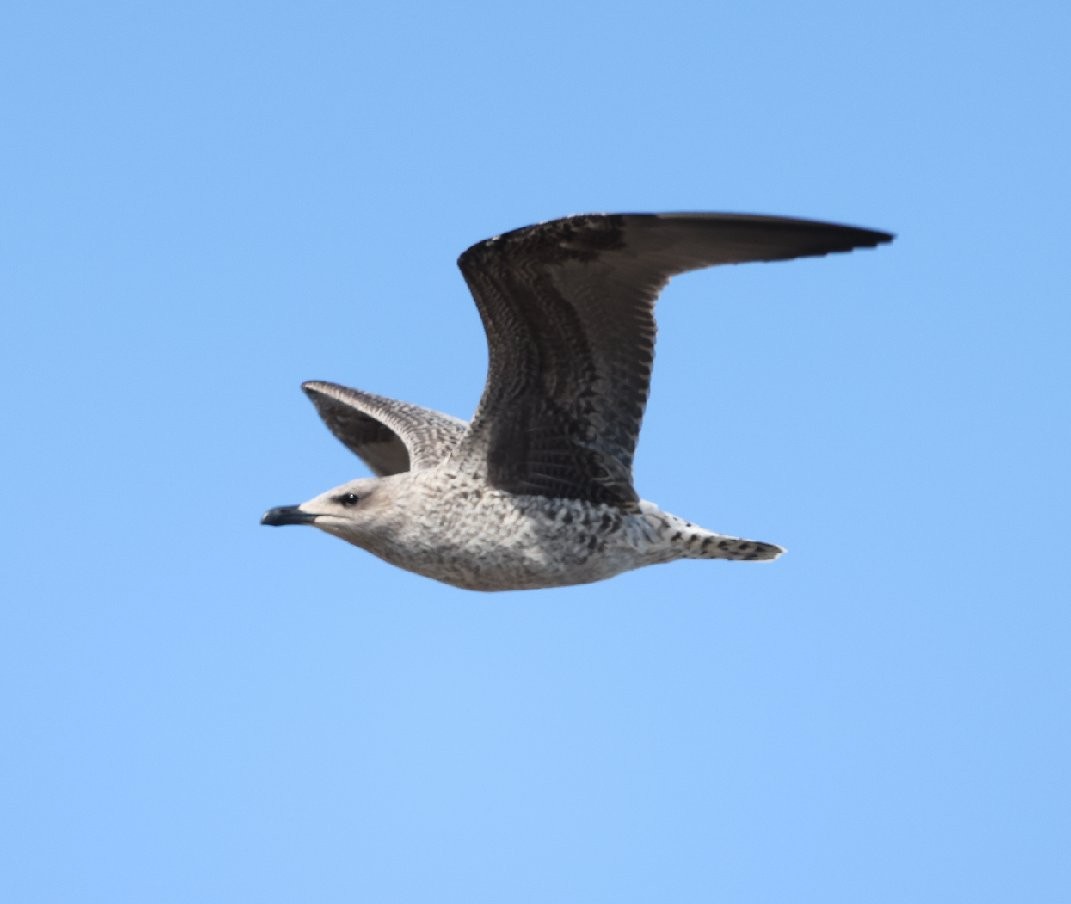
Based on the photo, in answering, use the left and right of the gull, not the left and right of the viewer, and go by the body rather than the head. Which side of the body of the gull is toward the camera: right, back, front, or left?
left
